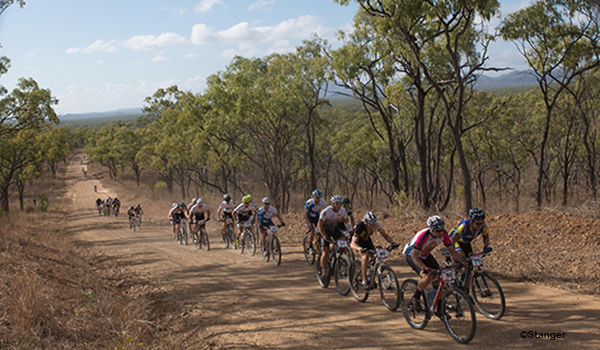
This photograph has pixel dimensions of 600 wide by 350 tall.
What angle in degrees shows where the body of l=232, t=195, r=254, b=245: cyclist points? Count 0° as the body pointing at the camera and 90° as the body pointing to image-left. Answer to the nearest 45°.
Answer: approximately 315°

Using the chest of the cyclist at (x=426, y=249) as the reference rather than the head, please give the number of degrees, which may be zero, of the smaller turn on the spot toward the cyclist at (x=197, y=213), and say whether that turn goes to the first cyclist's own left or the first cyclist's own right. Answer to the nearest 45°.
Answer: approximately 180°

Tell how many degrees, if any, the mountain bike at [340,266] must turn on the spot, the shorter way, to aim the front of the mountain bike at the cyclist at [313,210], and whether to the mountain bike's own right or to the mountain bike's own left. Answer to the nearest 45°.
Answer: approximately 135° to the mountain bike's own left

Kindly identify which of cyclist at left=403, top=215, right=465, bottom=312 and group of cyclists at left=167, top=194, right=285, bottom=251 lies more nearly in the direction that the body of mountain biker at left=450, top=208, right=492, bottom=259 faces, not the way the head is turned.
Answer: the cyclist

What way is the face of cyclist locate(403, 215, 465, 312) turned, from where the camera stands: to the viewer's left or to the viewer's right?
to the viewer's right

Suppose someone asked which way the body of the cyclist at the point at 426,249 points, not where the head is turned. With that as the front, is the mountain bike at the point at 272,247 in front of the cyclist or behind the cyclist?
behind

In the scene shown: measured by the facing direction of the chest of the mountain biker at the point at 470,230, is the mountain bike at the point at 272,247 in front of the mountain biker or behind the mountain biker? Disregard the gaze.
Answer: behind

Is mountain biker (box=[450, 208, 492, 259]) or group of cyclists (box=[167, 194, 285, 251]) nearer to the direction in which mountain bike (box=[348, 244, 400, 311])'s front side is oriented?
the mountain biker

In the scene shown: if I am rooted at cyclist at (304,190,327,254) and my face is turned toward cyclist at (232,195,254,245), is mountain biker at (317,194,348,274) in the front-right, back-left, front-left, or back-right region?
back-left
